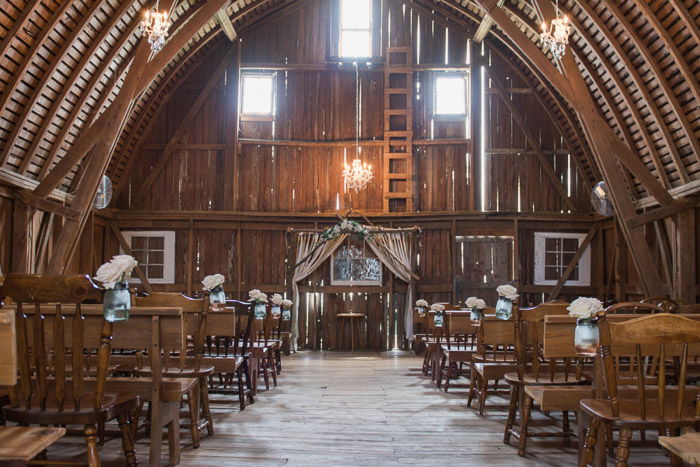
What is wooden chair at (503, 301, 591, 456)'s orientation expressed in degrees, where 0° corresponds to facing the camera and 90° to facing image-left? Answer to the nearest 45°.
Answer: approximately 135°

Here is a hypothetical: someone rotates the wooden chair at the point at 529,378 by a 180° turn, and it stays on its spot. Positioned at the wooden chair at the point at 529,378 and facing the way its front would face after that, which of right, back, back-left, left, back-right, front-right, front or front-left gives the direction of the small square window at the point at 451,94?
back-left

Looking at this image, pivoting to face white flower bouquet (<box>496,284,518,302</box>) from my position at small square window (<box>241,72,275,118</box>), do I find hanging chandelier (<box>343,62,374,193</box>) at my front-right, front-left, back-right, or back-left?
front-left

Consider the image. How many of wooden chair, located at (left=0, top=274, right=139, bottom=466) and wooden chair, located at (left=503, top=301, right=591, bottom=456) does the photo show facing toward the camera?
0

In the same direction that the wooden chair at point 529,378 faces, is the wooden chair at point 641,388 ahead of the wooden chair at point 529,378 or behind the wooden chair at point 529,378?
behind

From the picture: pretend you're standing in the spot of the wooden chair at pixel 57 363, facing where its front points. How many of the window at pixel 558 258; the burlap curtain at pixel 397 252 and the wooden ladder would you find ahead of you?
3

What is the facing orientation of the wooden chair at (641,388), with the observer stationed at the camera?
facing away from the viewer and to the left of the viewer

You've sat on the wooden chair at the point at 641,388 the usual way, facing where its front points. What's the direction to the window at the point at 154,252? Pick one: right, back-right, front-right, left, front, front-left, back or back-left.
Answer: front

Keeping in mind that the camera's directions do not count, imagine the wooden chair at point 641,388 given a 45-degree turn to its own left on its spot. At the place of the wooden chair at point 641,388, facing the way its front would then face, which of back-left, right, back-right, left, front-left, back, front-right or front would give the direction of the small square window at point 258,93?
front-right

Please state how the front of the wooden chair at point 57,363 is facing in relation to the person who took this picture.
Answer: facing away from the viewer and to the right of the viewer

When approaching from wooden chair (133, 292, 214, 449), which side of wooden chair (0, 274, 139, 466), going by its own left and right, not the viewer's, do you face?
front

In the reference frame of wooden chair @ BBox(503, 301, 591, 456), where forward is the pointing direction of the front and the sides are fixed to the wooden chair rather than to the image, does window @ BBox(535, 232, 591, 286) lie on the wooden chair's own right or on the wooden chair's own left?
on the wooden chair's own right
